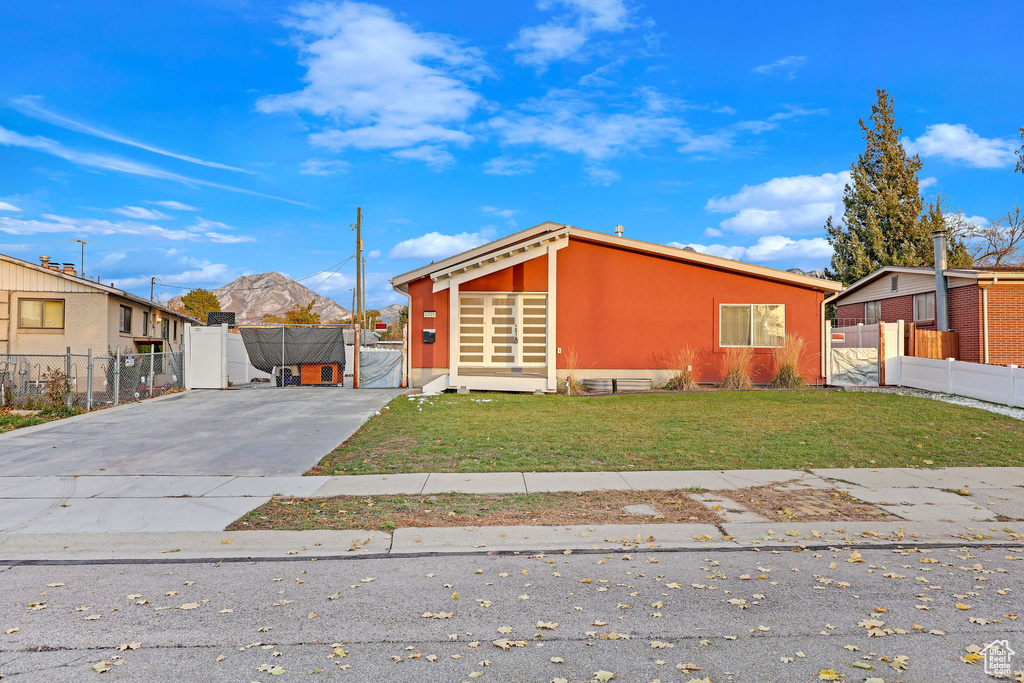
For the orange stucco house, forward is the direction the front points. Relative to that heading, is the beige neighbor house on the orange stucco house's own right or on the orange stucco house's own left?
on the orange stucco house's own right

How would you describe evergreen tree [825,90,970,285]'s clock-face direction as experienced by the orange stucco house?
The evergreen tree is roughly at 7 o'clock from the orange stucco house.

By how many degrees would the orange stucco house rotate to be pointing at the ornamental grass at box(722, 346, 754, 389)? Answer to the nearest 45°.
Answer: approximately 90° to its left

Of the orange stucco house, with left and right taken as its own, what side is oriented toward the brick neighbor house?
left

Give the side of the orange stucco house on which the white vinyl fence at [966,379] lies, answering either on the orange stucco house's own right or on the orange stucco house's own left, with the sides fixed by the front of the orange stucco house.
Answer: on the orange stucco house's own left

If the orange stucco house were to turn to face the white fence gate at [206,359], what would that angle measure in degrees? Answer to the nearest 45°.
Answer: approximately 90° to its right

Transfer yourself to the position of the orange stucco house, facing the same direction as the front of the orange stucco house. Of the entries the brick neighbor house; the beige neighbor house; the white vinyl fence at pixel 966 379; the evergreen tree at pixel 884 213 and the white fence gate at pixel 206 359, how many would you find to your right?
2

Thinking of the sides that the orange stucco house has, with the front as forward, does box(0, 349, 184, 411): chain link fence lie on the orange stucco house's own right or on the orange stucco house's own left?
on the orange stucco house's own right

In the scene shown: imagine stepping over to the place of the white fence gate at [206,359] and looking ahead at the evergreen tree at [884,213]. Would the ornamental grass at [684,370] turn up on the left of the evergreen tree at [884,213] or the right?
right

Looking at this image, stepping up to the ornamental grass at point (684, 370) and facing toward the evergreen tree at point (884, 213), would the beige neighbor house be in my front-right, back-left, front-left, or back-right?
back-left
